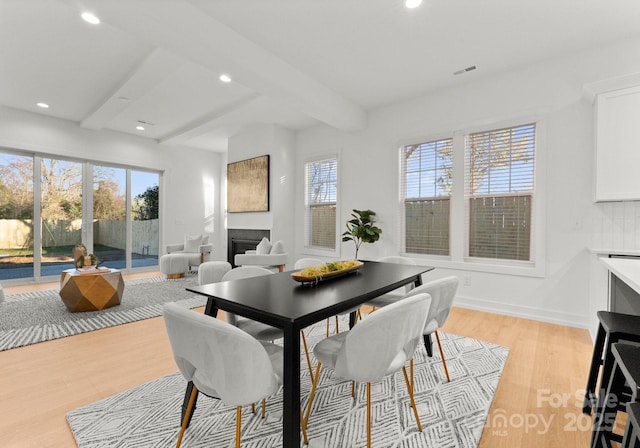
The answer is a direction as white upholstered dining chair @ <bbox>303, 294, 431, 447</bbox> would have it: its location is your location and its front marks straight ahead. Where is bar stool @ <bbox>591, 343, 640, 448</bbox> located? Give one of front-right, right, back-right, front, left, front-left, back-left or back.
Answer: back-right

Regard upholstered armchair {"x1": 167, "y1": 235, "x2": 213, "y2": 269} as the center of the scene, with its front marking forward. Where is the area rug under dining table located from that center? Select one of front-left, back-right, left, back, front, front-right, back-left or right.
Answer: front-left

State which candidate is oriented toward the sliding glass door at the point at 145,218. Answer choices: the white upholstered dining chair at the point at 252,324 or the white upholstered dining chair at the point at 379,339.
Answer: the white upholstered dining chair at the point at 379,339

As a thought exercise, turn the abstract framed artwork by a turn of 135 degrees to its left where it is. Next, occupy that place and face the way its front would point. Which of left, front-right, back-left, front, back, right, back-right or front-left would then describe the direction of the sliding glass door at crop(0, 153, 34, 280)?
back

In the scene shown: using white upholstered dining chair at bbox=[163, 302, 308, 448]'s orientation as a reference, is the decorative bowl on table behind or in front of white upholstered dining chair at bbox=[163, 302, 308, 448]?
in front

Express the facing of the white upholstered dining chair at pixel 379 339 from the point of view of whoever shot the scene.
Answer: facing away from the viewer and to the left of the viewer

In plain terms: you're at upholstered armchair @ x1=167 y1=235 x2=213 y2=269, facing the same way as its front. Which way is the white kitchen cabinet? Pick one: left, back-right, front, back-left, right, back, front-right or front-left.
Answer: left

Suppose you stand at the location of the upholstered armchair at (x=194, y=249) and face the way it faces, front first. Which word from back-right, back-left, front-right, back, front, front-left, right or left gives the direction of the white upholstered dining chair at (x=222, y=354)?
front-left

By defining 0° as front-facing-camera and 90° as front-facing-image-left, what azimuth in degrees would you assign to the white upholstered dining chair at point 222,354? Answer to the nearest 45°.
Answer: approximately 225°

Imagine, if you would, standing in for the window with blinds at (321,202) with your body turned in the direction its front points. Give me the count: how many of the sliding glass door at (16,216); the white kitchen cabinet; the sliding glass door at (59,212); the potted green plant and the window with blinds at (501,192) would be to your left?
3

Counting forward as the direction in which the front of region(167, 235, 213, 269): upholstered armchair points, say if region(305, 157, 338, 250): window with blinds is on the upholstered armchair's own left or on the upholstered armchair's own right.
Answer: on the upholstered armchair's own left

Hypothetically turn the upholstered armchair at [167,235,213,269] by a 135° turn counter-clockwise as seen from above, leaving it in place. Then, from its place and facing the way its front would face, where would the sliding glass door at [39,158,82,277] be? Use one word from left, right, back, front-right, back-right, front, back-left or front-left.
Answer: back

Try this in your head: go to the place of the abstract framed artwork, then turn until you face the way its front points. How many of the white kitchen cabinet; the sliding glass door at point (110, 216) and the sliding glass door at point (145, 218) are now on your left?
1

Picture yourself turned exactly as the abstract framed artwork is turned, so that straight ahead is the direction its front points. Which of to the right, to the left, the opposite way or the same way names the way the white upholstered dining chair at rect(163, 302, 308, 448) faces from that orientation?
the opposite way

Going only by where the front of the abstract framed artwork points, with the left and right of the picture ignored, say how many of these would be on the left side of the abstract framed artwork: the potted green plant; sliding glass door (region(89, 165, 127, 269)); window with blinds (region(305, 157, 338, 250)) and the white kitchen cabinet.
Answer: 3
